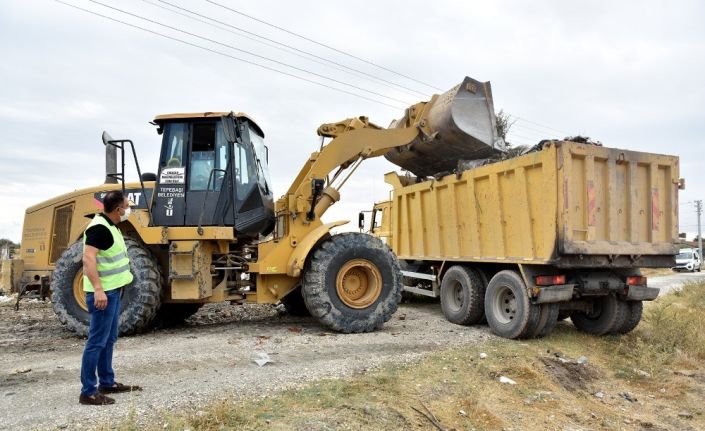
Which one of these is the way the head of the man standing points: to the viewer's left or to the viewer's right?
to the viewer's right

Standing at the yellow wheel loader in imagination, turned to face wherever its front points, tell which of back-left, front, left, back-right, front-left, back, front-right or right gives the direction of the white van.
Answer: front-left

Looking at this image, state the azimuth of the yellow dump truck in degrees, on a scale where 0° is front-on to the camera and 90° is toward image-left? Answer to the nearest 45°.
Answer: approximately 135°

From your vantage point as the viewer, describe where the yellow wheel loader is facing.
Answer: facing to the right of the viewer

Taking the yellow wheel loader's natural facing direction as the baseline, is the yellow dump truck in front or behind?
in front

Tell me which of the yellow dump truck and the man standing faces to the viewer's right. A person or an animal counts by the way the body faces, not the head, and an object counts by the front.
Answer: the man standing

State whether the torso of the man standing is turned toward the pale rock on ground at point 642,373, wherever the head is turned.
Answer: yes

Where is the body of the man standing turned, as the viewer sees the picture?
to the viewer's right

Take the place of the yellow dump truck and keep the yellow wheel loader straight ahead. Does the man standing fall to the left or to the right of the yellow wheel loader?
left

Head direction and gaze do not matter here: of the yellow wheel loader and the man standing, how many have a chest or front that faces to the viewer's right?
2

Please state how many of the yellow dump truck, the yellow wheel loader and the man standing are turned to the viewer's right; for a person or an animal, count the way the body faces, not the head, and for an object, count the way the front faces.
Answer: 2

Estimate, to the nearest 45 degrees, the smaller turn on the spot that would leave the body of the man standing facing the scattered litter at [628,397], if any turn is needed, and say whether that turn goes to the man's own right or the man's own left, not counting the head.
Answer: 0° — they already face it

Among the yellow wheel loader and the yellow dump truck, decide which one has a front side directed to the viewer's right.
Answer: the yellow wheel loader
